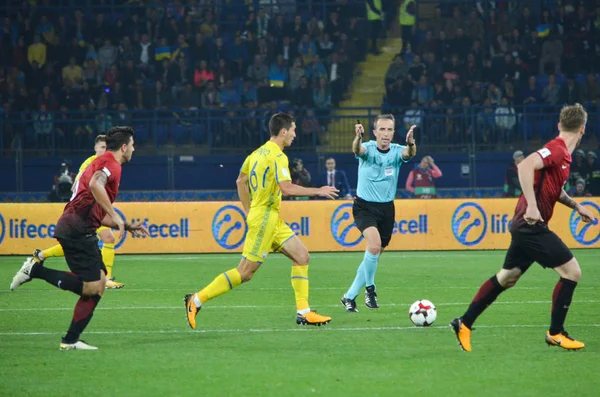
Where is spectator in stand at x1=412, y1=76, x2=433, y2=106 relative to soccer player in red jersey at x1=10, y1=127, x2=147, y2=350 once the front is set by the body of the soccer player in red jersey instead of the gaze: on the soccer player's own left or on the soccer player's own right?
on the soccer player's own left

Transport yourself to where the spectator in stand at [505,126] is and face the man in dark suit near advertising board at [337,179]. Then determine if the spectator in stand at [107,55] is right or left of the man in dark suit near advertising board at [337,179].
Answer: right

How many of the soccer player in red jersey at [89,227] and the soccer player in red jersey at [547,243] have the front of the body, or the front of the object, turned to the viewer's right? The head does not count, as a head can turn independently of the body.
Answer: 2

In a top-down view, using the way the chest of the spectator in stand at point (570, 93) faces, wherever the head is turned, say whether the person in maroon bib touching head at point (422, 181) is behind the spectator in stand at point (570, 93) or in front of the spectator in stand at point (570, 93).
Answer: in front

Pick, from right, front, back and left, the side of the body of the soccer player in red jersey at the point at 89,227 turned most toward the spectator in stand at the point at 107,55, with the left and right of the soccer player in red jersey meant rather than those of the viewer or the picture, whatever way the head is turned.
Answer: left

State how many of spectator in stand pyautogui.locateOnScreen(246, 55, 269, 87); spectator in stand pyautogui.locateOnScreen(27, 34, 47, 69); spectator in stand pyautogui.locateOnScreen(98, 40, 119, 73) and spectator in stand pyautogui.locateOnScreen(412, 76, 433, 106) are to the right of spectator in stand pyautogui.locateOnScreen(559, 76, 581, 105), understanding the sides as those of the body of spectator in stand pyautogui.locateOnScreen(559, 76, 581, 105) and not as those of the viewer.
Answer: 4

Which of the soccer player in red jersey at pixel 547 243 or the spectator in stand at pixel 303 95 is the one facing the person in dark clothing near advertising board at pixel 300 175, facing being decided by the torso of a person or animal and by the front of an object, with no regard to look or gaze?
the spectator in stand at pixel 303 95

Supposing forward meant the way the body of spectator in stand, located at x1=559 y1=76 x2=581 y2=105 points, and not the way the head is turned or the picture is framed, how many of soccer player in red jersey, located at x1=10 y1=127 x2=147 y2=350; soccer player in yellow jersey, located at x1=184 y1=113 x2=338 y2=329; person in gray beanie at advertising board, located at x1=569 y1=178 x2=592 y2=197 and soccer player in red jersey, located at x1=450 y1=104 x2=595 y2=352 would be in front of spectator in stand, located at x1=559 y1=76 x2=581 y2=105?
4

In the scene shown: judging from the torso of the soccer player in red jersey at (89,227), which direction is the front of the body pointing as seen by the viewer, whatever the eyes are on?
to the viewer's right

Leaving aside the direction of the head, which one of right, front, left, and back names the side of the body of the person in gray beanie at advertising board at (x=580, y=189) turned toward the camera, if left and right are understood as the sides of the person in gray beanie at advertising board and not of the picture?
front

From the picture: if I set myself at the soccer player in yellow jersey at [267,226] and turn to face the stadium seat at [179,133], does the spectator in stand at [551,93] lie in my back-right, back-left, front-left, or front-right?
front-right

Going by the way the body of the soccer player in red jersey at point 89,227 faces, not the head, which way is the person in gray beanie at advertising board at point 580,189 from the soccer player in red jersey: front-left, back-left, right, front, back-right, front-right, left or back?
front-left

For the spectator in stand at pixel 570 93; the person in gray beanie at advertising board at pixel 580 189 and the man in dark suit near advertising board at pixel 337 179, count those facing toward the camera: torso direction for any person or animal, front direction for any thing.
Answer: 3

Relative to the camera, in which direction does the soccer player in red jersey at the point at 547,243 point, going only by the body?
to the viewer's right

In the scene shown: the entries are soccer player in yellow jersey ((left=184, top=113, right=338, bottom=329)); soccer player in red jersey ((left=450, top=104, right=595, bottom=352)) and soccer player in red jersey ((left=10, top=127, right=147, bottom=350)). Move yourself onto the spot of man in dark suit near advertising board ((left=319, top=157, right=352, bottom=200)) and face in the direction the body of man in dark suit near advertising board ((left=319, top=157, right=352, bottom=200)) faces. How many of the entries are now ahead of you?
3

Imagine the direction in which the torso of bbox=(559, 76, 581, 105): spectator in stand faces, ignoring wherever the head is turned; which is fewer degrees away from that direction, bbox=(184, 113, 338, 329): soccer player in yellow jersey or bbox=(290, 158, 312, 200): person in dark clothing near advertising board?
the soccer player in yellow jersey

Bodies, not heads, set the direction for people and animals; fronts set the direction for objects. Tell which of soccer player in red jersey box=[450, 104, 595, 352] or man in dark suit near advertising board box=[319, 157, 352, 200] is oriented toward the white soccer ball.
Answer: the man in dark suit near advertising board

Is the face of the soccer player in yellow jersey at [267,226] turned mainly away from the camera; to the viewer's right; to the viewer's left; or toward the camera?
to the viewer's right

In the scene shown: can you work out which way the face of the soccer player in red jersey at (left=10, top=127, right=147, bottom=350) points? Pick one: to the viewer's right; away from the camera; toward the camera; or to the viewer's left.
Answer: to the viewer's right

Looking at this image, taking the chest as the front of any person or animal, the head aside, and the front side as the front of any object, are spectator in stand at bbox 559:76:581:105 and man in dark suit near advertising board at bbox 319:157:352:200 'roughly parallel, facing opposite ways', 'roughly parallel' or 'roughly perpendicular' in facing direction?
roughly parallel
